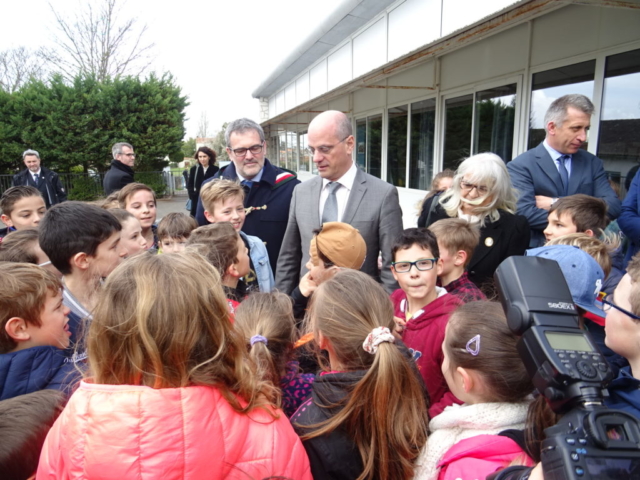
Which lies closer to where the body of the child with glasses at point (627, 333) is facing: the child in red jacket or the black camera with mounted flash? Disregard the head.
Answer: the child in red jacket

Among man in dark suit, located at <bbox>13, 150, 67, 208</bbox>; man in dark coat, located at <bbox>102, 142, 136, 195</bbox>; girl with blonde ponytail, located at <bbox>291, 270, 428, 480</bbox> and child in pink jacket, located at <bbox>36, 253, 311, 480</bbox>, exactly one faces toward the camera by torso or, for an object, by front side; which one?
man in dark suit, located at <bbox>13, 150, 67, 208</bbox>

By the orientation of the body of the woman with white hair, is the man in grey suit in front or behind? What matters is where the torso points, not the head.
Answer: in front

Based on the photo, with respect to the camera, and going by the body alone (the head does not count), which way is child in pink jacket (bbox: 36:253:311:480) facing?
away from the camera

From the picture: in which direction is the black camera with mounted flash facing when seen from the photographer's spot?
facing away from the viewer and to the left of the viewer

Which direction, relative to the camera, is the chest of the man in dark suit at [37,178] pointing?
toward the camera

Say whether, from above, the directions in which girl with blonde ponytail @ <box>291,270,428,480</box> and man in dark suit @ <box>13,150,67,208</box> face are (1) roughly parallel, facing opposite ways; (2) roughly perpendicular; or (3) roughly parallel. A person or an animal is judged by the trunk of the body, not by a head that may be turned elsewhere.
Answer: roughly parallel, facing opposite ways

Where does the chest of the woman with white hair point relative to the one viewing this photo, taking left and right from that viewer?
facing the viewer and to the left of the viewer

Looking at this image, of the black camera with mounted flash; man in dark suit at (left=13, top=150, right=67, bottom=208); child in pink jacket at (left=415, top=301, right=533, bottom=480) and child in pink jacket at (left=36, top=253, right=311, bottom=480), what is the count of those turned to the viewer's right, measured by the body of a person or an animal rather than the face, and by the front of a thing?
0

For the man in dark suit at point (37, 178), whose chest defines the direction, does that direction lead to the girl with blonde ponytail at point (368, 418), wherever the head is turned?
yes

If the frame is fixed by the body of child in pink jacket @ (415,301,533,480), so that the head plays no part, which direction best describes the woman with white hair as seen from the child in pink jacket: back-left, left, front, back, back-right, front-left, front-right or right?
front-right

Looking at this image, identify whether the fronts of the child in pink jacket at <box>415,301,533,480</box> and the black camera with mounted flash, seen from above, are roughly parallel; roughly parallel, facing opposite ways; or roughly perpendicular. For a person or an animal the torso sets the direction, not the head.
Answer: roughly parallel

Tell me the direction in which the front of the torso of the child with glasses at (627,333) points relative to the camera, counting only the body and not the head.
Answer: to the viewer's left
